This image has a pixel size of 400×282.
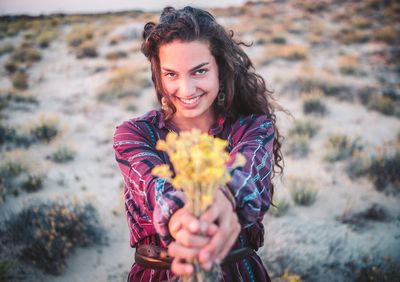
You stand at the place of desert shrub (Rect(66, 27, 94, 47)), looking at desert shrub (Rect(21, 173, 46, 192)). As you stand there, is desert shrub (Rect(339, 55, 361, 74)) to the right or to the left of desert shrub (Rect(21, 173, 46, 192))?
left

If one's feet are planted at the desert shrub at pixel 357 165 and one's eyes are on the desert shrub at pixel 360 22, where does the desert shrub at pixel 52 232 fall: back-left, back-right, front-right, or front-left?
back-left

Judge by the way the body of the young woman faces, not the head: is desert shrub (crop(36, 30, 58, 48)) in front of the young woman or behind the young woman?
behind

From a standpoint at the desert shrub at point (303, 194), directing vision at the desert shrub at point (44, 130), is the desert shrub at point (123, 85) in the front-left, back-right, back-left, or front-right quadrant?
front-right

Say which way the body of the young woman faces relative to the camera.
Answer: toward the camera

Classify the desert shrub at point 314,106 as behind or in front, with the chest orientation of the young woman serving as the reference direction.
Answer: behind
